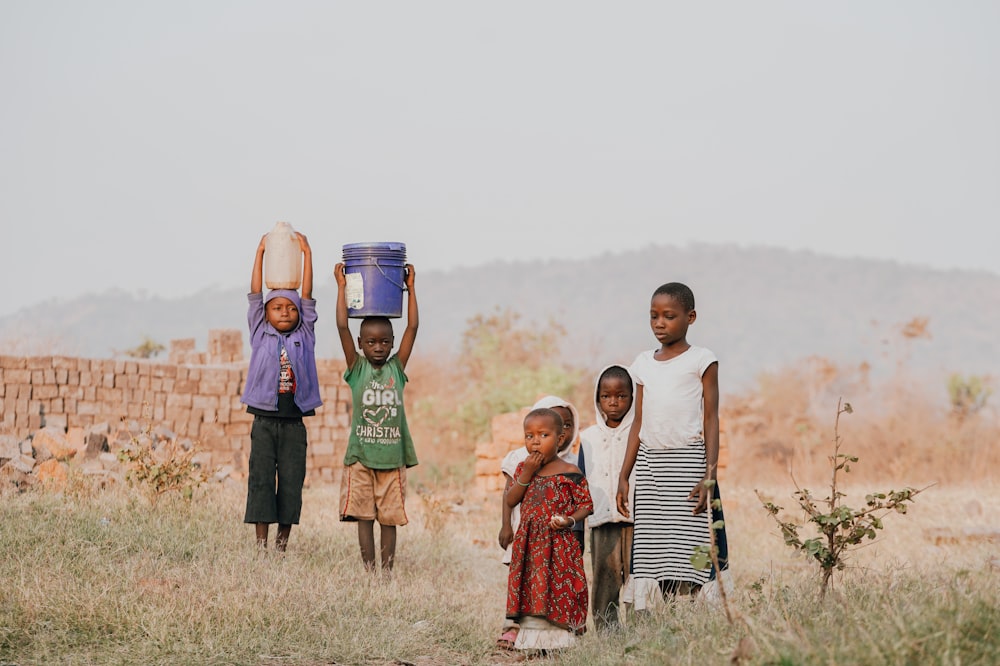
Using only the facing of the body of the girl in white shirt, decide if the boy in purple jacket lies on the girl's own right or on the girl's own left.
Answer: on the girl's own right

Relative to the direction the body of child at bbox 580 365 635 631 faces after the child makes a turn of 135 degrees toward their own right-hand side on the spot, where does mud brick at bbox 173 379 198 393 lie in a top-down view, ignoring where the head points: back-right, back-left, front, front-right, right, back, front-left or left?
front

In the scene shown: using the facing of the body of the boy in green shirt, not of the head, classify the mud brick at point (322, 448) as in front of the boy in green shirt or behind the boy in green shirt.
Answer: behind

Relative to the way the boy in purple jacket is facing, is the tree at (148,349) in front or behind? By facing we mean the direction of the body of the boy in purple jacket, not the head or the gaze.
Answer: behind

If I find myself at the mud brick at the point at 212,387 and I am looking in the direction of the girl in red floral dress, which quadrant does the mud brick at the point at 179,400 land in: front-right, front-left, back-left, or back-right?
back-right

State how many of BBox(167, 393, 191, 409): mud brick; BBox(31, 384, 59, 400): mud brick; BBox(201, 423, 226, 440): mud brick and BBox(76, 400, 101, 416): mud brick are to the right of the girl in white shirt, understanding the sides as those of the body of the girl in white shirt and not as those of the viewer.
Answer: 4

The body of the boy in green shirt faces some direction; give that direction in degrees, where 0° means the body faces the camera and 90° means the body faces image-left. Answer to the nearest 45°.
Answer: approximately 0°

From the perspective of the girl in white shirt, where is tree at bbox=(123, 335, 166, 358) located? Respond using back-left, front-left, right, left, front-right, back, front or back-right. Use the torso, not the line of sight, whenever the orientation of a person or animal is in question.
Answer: right

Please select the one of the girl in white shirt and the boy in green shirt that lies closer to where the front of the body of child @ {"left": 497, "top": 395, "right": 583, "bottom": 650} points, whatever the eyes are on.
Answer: the girl in white shirt

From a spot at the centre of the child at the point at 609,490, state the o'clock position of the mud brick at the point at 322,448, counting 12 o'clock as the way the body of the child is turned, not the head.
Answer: The mud brick is roughly at 5 o'clock from the child.
